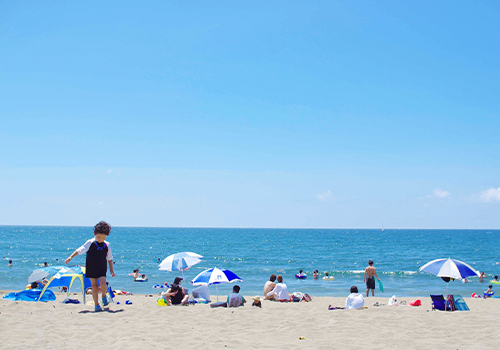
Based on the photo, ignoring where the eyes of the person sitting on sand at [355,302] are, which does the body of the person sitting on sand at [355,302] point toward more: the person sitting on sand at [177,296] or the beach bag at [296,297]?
the beach bag

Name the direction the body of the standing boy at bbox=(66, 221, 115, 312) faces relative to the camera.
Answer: toward the camera

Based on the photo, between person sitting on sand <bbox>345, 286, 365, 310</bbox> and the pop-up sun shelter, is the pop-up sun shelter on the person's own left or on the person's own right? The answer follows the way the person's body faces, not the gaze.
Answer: on the person's own left

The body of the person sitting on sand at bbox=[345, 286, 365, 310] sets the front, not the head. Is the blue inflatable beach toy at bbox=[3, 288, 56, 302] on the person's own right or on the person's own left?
on the person's own left

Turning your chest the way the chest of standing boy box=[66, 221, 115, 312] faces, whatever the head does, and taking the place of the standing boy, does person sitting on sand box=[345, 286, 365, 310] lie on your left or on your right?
on your left

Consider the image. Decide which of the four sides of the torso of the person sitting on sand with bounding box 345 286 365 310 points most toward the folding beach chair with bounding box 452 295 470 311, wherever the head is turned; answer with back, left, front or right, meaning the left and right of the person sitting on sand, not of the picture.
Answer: right

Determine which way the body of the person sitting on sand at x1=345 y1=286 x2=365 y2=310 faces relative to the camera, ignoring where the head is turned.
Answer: away from the camera

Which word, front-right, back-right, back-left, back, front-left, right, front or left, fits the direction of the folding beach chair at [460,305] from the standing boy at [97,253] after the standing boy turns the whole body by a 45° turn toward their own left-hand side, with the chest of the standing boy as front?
front-left

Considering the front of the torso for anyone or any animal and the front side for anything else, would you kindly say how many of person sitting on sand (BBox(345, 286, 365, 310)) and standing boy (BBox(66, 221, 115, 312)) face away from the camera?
1
